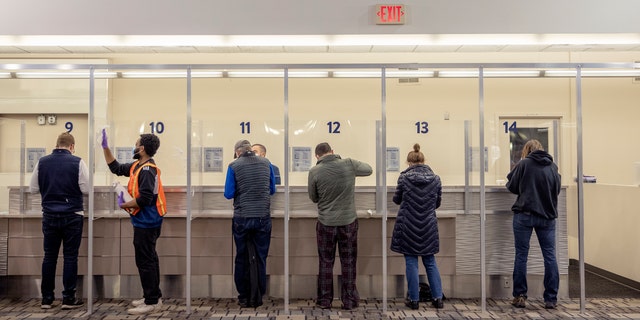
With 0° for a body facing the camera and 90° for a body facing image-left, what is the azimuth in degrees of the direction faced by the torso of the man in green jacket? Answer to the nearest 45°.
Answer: approximately 180°

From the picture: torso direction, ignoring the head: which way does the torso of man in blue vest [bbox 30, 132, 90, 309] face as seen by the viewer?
away from the camera

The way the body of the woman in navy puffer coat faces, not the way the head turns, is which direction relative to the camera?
away from the camera

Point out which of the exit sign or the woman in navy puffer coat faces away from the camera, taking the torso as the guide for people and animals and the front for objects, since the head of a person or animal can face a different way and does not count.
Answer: the woman in navy puffer coat

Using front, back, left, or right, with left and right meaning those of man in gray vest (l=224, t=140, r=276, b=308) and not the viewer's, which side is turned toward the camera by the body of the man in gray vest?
back

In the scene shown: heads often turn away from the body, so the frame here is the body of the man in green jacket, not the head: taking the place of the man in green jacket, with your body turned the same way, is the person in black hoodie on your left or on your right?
on your right

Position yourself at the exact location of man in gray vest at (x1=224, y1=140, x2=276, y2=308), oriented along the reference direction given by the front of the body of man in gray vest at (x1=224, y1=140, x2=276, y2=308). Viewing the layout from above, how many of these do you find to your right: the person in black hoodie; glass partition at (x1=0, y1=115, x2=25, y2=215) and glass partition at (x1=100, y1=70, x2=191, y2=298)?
1

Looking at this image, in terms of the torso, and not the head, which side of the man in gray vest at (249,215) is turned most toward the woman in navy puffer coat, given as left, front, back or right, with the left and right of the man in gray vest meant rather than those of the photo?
right

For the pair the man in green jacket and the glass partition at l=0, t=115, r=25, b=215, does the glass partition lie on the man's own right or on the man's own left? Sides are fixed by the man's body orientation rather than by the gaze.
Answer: on the man's own left

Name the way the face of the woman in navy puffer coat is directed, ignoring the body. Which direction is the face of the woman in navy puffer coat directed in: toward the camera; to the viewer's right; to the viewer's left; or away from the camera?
away from the camera

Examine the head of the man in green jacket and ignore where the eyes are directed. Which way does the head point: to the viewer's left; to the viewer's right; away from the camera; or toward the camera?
away from the camera

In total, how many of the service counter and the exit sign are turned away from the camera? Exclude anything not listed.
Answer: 0
